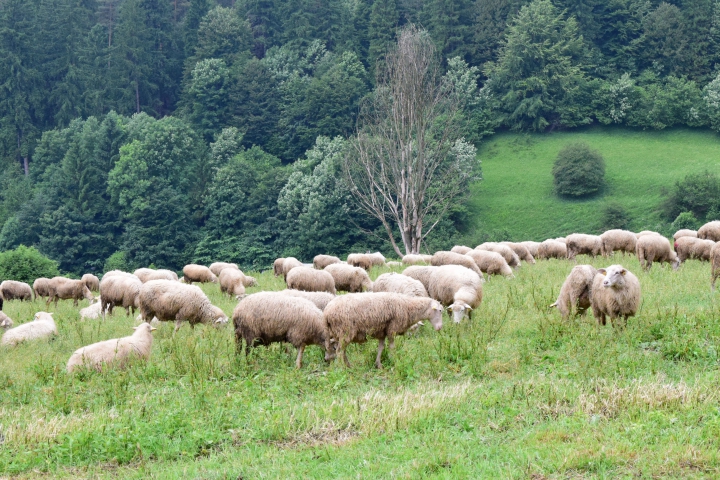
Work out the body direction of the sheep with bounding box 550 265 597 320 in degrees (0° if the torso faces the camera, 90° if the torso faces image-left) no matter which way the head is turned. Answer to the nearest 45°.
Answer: approximately 45°

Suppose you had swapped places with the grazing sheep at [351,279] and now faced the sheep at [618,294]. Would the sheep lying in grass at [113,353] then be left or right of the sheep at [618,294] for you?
right

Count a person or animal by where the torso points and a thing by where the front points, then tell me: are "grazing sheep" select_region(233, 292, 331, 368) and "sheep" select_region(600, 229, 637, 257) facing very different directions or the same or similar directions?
same or similar directions

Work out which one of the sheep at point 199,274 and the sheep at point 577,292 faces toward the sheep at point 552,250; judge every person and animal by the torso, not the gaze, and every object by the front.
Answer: the sheep at point 199,274

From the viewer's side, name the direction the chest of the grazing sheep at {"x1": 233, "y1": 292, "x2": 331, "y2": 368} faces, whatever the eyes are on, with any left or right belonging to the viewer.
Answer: facing to the right of the viewer

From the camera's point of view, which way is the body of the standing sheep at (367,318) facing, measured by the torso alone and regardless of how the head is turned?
to the viewer's right

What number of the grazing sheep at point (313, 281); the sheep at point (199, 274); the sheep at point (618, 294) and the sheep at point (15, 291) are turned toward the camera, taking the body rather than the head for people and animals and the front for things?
1

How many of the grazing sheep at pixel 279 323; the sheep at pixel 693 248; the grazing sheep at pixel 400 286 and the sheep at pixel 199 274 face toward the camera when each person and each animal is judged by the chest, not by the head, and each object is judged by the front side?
0

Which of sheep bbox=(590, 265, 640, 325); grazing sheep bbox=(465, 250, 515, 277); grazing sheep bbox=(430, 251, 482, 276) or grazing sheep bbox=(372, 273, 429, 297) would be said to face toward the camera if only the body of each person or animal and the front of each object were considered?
the sheep

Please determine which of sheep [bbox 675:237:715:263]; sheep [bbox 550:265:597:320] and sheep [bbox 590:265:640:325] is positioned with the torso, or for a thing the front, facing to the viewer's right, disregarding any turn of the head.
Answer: sheep [bbox 675:237:715:263]

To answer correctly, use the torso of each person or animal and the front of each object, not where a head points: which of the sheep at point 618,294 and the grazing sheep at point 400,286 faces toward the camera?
the sheep

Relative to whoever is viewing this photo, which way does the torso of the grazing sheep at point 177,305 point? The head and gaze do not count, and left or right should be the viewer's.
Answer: facing to the right of the viewer

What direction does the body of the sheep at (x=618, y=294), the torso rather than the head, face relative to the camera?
toward the camera
